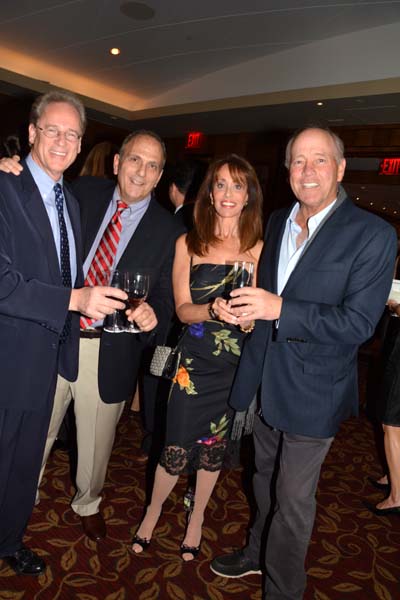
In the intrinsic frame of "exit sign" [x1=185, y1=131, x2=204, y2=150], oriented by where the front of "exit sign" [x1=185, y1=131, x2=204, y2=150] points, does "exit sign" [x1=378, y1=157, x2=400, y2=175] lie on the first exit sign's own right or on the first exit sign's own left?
on the first exit sign's own left

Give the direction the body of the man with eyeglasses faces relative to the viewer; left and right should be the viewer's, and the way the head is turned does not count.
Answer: facing the viewer and to the right of the viewer

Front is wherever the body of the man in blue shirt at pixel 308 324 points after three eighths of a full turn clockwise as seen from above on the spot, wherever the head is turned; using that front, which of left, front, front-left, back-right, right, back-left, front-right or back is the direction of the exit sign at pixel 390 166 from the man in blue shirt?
front

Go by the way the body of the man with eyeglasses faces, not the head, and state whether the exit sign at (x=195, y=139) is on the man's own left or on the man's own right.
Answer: on the man's own left

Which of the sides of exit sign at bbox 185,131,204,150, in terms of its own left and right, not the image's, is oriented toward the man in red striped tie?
front

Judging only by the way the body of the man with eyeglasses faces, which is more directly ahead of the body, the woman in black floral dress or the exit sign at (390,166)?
the woman in black floral dress

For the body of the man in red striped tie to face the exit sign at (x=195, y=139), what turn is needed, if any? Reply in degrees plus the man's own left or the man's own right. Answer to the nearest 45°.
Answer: approximately 180°

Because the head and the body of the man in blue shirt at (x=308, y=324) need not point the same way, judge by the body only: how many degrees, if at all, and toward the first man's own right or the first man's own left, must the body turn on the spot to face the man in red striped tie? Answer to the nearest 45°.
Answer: approximately 45° to the first man's own right

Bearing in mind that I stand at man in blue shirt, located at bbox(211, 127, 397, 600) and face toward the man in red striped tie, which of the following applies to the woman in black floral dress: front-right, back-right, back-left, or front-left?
front-right

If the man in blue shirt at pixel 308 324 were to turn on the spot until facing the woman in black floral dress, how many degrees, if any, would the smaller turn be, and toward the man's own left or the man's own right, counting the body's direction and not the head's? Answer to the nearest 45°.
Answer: approximately 90° to the man's own right

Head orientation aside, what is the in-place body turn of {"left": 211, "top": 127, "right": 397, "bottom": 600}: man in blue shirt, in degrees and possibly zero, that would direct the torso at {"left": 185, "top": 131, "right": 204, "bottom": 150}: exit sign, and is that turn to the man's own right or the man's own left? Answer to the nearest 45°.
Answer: approximately 135° to the man's own right

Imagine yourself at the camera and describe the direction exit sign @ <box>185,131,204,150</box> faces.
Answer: facing the viewer

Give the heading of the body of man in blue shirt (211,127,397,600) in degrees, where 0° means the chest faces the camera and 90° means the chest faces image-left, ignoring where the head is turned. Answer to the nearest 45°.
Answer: approximately 45°
